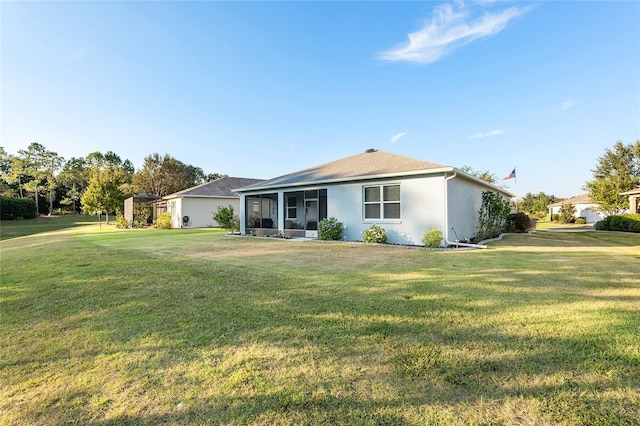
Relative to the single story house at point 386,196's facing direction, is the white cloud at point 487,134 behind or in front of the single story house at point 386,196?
in front

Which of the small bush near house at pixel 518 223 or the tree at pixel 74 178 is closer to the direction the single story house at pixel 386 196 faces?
the small bush near house

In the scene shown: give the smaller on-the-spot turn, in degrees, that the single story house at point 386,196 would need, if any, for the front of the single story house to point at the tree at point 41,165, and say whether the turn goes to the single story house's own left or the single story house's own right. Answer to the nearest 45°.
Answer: approximately 90° to the single story house's own left

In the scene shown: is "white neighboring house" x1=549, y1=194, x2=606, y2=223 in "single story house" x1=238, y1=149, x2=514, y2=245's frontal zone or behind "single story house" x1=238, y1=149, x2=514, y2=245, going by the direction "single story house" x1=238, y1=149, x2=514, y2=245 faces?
frontal zone

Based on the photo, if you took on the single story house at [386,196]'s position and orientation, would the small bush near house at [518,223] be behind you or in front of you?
in front

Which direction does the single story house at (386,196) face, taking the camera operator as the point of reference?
facing away from the viewer and to the right of the viewer

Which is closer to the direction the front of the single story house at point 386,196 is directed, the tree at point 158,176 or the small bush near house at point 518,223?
the small bush near house

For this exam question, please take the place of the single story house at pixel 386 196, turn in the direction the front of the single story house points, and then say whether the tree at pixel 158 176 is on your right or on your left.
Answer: on your left
